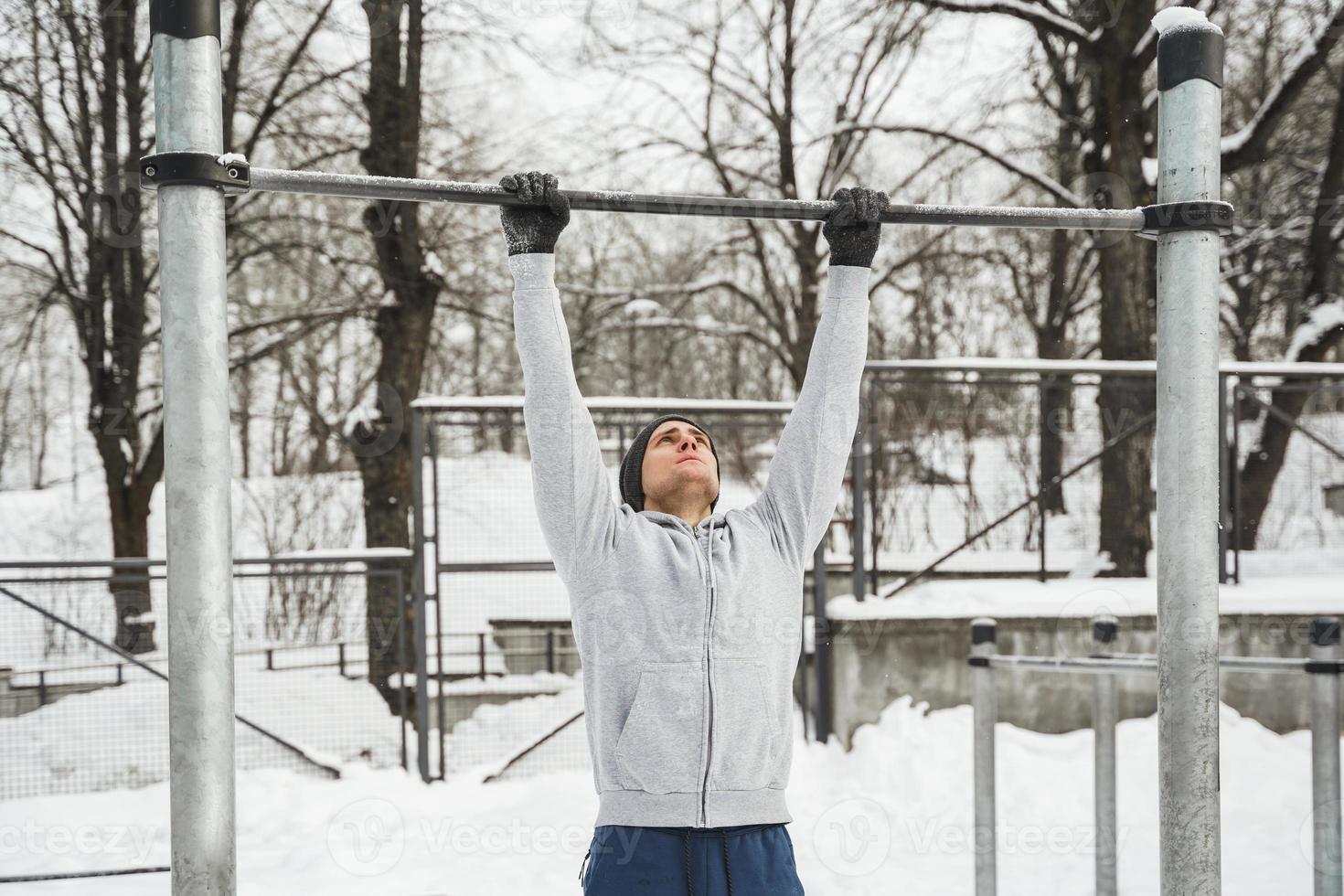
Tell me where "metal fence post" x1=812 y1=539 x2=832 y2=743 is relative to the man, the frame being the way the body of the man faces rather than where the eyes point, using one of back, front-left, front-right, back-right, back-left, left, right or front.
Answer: back

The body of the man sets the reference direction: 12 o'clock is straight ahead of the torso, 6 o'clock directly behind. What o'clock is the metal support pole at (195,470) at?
The metal support pole is roughly at 2 o'clock from the man.

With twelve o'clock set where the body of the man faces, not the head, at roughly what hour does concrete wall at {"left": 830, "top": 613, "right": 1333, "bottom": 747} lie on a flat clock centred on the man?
The concrete wall is roughly at 7 o'clock from the man.

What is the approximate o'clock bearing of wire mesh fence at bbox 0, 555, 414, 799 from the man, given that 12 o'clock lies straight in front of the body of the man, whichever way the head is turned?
The wire mesh fence is roughly at 5 o'clock from the man.

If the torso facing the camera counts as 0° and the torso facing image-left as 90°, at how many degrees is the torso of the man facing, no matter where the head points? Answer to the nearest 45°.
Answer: approximately 0°

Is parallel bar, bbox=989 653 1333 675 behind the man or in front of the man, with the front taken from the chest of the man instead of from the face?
behind

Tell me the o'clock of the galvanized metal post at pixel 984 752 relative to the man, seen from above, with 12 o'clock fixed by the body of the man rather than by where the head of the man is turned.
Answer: The galvanized metal post is roughly at 7 o'clock from the man.

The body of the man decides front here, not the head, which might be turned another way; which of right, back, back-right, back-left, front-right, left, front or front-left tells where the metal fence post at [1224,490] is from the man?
back-left

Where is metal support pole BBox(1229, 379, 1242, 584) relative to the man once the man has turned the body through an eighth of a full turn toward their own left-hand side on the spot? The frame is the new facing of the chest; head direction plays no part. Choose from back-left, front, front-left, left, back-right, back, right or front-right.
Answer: left

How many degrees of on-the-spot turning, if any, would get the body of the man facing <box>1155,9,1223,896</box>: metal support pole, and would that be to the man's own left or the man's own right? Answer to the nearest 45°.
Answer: approximately 90° to the man's own left

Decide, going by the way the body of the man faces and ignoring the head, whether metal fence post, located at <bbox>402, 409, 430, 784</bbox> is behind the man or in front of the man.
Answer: behind

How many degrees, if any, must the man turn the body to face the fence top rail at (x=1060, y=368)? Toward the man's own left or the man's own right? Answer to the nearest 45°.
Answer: approximately 135° to the man's own left

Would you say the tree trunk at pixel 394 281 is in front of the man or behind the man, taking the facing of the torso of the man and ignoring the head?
behind

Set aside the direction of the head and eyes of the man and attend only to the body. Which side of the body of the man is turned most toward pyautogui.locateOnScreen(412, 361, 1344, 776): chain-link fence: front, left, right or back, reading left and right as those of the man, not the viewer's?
back
